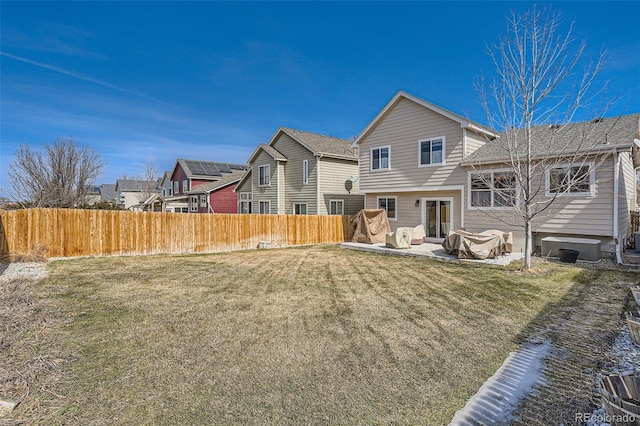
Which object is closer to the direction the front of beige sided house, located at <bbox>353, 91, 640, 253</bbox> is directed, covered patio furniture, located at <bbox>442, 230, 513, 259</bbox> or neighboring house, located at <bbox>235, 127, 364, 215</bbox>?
the neighboring house

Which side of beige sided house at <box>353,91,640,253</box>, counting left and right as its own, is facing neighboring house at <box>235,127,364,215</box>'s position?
left

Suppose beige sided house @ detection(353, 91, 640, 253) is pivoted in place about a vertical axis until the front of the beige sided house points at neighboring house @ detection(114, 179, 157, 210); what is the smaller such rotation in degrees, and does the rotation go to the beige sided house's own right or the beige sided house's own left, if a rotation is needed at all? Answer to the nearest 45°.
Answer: approximately 90° to the beige sided house's own left

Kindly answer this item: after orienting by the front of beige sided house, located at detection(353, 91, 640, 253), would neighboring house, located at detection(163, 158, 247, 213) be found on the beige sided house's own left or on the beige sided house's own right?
on the beige sided house's own left

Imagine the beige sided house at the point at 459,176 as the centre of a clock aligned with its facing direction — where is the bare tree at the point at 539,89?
The bare tree is roughly at 5 o'clock from the beige sided house.

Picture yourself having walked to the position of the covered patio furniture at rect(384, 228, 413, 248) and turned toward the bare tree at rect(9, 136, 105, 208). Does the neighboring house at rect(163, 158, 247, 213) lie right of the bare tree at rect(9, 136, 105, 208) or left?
right

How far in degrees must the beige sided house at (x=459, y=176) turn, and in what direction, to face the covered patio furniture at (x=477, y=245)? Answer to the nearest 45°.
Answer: approximately 180°

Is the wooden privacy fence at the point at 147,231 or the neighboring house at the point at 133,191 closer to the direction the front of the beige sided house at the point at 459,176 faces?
the neighboring house

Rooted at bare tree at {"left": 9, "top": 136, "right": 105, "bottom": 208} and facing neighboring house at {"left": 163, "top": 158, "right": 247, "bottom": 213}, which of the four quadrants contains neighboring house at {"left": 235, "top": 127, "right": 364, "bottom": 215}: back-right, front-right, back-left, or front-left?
front-right

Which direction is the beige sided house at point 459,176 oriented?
away from the camera
